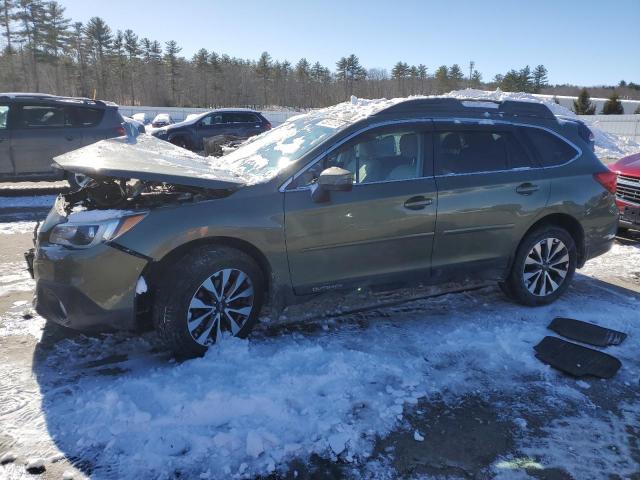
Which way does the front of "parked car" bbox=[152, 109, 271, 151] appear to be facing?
to the viewer's left

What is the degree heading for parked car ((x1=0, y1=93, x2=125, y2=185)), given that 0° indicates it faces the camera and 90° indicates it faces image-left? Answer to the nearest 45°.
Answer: approximately 90°

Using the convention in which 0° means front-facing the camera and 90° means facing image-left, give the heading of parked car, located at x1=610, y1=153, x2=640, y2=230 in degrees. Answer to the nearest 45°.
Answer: approximately 45°

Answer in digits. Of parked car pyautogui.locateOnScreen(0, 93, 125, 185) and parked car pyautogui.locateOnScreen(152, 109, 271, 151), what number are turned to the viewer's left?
2

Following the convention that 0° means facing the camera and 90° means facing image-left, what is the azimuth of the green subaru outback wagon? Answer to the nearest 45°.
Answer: approximately 45°

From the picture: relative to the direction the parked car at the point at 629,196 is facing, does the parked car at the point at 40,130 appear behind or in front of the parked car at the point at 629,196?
in front

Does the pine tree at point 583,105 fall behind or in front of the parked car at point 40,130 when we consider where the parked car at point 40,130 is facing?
behind

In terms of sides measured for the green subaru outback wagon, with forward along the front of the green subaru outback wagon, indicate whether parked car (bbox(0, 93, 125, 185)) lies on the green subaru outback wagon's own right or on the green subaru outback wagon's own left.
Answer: on the green subaru outback wagon's own right
